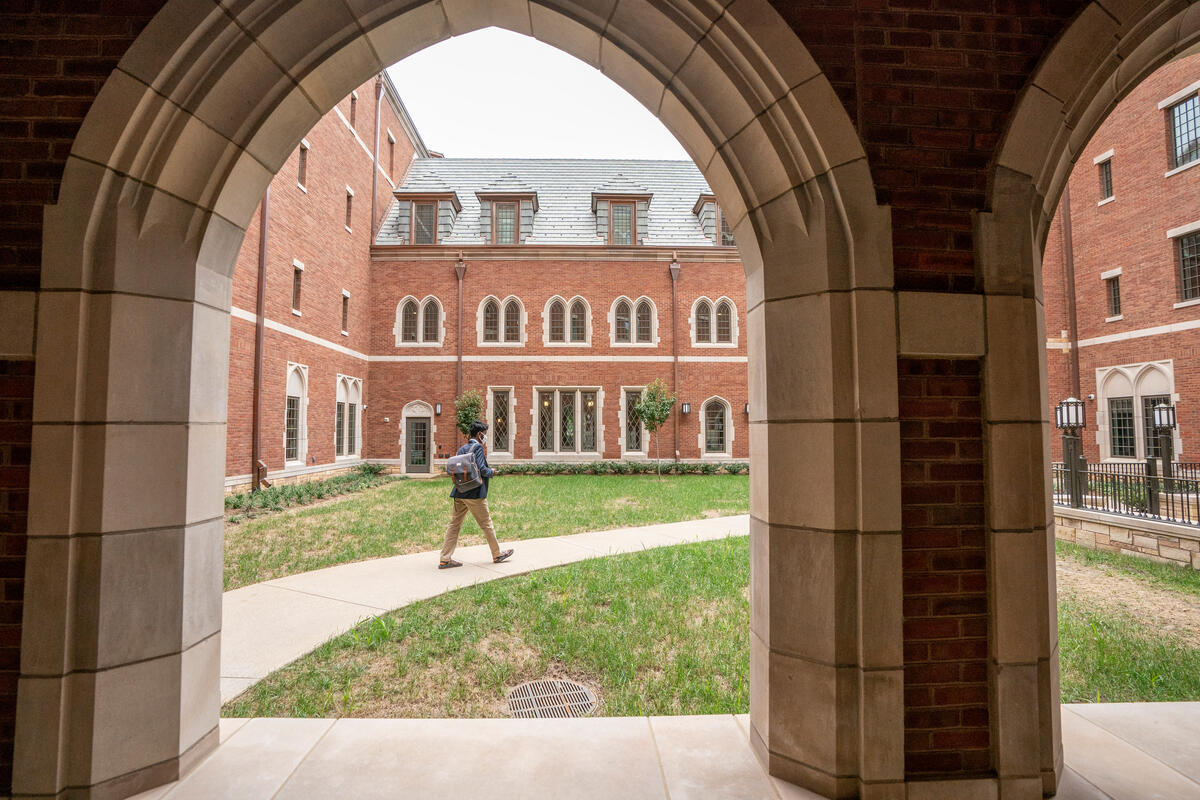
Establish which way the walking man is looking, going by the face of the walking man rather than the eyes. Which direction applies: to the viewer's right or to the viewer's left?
to the viewer's right

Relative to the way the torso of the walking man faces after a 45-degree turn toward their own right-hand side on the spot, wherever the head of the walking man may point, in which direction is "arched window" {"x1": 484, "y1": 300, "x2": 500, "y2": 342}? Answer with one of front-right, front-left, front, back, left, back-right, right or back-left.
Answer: back-left

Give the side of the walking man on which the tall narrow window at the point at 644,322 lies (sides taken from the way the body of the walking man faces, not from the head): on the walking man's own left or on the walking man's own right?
on the walking man's own left

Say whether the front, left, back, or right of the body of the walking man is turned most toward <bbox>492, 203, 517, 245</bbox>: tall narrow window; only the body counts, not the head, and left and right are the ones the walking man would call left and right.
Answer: left

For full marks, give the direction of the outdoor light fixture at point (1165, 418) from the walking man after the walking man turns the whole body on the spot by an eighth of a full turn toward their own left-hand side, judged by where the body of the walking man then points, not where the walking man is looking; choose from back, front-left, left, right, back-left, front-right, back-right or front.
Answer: front-right

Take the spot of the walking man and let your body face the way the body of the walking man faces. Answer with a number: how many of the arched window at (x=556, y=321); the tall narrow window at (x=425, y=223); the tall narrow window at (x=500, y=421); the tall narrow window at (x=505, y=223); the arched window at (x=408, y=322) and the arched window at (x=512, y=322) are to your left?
6

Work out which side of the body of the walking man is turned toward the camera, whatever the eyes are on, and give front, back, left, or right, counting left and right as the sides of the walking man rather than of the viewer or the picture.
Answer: right

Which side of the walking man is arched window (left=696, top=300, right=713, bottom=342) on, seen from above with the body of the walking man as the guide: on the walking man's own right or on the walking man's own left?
on the walking man's own left

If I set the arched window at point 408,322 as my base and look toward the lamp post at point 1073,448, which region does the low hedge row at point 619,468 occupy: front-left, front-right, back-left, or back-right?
front-left

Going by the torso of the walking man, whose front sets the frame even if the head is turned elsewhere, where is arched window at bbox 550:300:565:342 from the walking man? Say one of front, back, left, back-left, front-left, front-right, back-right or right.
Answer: left

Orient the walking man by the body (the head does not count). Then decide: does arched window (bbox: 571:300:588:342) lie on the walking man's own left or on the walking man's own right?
on the walking man's own left

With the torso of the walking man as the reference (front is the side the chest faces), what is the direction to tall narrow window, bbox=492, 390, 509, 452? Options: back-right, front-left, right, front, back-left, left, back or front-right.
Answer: left

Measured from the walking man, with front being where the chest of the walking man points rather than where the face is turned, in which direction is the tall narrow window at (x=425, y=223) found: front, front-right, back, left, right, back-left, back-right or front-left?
left

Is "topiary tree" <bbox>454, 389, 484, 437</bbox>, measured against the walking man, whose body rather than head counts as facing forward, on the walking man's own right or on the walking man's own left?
on the walking man's own left

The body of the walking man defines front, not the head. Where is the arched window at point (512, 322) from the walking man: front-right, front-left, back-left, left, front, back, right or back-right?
left

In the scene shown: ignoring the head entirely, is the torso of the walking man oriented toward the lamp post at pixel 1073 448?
yes
